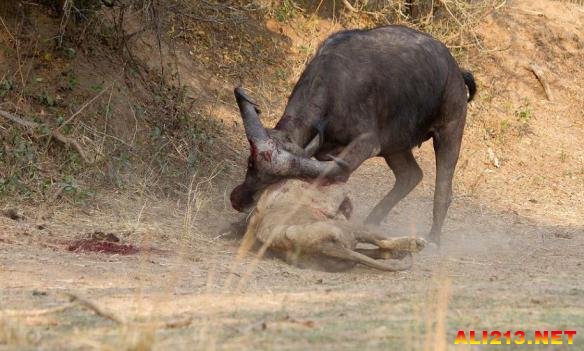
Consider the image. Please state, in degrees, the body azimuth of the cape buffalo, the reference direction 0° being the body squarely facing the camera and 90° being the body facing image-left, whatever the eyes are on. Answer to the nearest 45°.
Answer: approximately 90°
